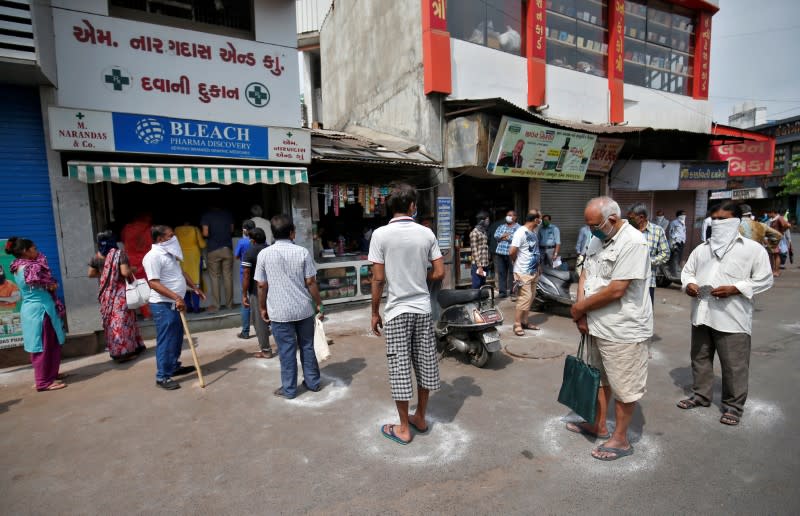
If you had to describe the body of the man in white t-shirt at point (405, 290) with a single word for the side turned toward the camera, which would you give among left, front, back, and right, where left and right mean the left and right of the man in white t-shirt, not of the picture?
back

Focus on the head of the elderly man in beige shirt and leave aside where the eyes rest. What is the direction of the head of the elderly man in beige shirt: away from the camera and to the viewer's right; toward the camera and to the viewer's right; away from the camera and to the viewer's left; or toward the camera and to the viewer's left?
toward the camera and to the viewer's left

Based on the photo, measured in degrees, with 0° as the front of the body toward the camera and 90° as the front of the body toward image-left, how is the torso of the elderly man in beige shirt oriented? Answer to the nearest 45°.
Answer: approximately 45°

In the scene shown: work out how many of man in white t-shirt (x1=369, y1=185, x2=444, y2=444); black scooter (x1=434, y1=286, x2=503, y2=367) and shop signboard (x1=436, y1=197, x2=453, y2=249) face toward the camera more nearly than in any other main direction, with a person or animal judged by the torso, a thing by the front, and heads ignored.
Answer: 1

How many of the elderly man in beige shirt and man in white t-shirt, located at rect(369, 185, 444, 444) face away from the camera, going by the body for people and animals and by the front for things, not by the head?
1

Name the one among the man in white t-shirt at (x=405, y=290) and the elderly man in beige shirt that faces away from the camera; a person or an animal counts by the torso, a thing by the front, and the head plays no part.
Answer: the man in white t-shirt

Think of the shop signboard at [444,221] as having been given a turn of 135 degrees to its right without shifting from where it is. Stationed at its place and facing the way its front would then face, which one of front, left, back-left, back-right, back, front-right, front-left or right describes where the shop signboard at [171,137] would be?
left

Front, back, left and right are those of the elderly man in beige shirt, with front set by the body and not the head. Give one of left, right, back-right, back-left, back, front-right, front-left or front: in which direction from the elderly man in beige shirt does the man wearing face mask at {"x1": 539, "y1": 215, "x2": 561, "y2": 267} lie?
back-right

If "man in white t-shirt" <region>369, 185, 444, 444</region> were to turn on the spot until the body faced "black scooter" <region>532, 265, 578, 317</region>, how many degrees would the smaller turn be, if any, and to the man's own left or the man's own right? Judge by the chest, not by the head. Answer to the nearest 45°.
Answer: approximately 45° to the man's own right

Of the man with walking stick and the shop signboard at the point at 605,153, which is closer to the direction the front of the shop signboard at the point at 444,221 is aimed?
the man with walking stick

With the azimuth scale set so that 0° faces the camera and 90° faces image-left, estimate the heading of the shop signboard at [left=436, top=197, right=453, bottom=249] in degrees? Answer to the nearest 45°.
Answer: approximately 0°

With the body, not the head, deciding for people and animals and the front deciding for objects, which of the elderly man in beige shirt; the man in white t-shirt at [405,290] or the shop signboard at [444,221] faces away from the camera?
the man in white t-shirt

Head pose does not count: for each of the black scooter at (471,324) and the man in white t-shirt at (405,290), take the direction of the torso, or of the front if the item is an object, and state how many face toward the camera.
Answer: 0

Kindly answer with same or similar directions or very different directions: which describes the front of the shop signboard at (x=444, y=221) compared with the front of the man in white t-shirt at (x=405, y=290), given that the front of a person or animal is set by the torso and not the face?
very different directions

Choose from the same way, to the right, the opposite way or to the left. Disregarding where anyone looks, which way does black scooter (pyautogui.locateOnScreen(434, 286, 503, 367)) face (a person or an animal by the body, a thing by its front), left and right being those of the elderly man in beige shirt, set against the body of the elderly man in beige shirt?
to the right
